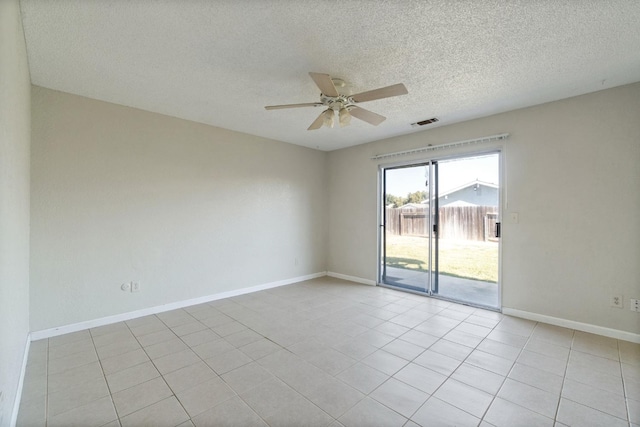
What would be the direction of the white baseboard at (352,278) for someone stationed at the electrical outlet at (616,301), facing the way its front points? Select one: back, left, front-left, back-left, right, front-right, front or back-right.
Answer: right

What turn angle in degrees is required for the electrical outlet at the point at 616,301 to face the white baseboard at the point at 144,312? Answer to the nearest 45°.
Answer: approximately 45° to its right

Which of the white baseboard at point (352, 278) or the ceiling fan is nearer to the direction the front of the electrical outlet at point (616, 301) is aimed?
the ceiling fan

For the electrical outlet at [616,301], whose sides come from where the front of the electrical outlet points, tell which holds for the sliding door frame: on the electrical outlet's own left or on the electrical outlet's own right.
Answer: on the electrical outlet's own right

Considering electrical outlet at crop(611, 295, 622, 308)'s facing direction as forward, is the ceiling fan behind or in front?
in front
